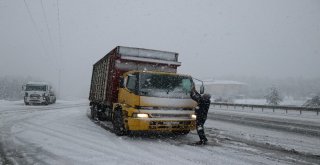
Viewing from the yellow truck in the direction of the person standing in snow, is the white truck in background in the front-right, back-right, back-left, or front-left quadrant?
back-left

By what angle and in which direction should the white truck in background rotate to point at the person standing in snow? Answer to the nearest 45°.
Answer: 0° — it already faces them

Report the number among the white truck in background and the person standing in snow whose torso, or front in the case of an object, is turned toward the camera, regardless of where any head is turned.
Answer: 1

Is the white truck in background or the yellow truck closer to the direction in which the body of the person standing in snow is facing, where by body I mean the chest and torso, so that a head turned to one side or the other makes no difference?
the yellow truck

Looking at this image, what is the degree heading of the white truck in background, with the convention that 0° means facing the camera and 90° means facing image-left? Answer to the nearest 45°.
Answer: approximately 0°

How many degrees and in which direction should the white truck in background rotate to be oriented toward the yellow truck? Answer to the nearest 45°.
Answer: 0° — it already faces it

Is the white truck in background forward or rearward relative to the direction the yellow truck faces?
rearward

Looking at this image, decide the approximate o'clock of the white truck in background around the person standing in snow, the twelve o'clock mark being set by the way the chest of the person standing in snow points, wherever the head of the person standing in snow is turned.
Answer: The white truck in background is roughly at 2 o'clock from the person standing in snow.

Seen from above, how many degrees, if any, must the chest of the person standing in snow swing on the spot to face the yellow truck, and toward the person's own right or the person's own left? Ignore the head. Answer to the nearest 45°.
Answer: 0° — they already face it

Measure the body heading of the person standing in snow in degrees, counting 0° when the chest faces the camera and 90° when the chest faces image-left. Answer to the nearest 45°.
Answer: approximately 90°

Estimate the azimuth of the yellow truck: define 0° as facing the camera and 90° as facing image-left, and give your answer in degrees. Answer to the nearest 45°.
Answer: approximately 315°
